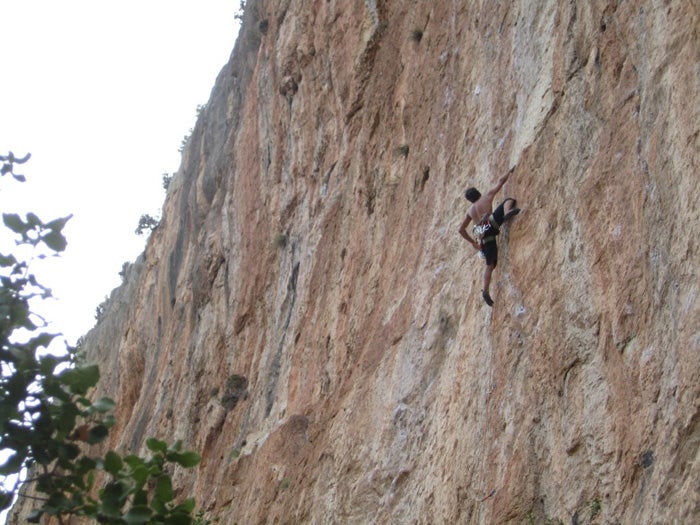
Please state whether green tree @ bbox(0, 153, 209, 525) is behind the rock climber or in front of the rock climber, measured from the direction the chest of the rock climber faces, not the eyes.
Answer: behind

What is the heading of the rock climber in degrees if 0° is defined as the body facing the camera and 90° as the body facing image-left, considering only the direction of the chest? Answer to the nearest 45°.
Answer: approximately 180°
